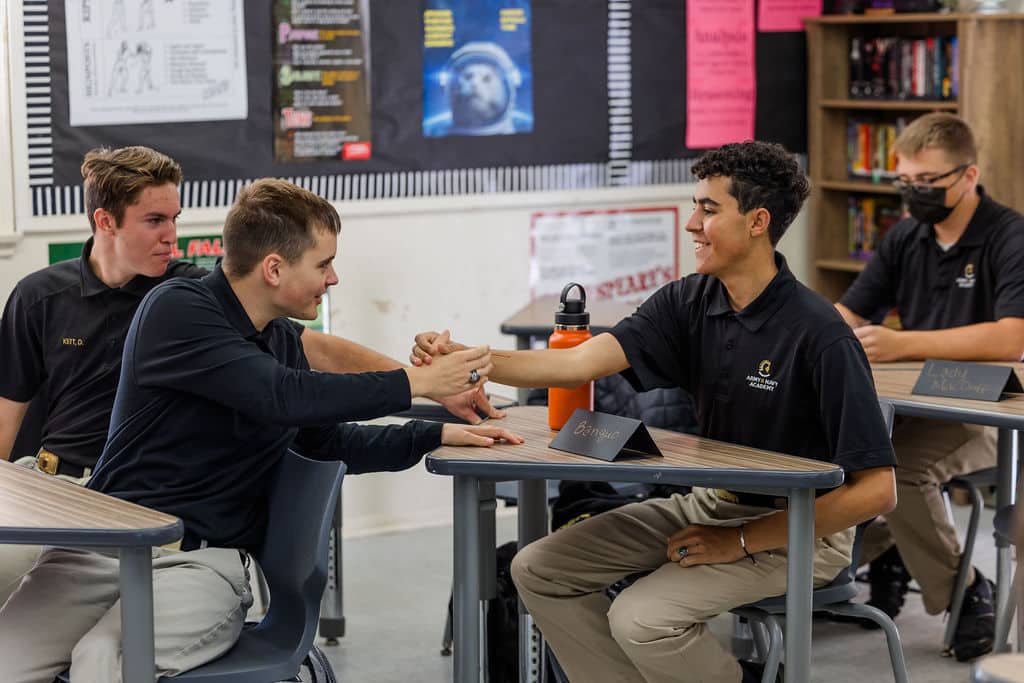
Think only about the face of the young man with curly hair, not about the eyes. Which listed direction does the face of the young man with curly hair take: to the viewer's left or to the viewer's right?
to the viewer's left

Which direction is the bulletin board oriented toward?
toward the camera

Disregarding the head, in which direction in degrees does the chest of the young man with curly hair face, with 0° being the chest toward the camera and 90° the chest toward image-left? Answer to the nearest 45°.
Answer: approximately 45°

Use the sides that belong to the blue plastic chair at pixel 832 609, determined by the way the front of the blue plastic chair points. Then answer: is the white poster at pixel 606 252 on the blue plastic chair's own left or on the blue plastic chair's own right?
on the blue plastic chair's own right

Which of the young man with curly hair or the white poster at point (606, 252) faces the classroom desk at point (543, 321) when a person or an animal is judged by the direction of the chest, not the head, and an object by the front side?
the white poster

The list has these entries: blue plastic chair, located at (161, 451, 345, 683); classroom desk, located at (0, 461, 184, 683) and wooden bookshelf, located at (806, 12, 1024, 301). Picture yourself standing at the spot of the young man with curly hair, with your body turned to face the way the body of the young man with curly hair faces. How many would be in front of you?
2

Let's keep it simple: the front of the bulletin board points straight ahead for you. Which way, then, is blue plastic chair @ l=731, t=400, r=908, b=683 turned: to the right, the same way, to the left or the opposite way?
to the right

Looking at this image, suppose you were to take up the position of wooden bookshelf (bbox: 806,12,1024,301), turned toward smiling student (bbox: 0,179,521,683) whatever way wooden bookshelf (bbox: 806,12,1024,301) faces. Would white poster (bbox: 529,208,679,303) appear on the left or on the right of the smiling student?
right

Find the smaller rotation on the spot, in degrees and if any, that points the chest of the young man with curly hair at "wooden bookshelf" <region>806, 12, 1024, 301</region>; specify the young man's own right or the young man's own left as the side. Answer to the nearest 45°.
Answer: approximately 135° to the young man's own right

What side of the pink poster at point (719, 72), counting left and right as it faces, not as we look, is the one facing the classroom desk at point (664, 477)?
front

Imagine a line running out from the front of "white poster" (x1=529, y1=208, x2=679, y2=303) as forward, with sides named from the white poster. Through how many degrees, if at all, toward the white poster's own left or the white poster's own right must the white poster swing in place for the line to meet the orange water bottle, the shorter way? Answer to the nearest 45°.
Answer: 0° — it already faces it

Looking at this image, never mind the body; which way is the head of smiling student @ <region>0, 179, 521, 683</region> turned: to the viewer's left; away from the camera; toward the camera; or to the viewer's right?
to the viewer's right

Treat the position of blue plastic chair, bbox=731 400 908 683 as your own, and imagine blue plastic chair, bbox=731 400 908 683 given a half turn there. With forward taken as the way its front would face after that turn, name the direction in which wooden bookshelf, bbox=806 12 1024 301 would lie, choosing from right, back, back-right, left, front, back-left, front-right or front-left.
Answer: left

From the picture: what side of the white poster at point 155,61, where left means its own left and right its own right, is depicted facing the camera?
front

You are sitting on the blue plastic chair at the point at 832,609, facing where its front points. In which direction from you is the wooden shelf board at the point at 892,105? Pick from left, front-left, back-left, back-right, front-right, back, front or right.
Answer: right

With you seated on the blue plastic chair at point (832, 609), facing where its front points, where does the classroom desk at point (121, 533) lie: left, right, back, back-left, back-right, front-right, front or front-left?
front-left
